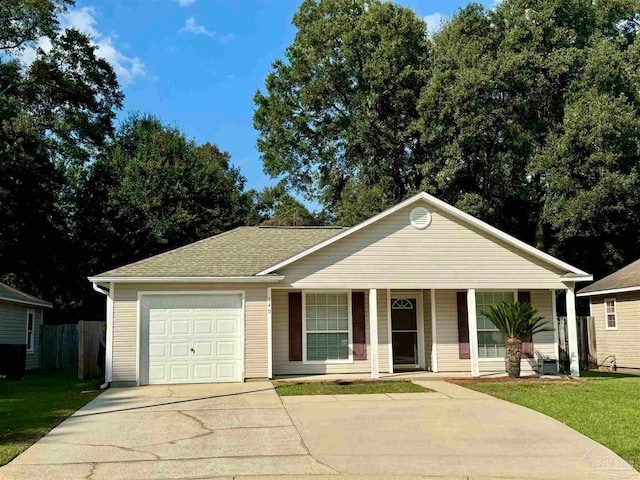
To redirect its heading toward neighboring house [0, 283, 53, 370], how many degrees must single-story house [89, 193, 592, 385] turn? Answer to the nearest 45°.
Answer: approximately 135° to its right

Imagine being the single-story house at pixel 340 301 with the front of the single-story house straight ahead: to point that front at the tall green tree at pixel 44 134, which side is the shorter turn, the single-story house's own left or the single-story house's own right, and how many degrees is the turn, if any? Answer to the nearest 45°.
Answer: approximately 135° to the single-story house's own right

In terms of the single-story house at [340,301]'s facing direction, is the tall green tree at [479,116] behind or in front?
behind

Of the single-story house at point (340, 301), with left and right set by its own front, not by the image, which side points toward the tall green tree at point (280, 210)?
back

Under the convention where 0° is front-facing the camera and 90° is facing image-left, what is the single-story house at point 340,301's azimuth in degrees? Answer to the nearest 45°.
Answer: approximately 0°

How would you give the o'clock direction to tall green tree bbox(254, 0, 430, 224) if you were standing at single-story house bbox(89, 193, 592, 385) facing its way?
The tall green tree is roughly at 6 o'clock from the single-story house.

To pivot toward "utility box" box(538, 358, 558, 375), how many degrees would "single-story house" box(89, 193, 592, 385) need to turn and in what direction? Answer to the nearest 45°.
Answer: approximately 90° to its left

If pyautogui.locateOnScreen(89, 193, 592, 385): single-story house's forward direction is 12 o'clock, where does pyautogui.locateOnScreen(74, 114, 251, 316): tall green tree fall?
The tall green tree is roughly at 5 o'clock from the single-story house.

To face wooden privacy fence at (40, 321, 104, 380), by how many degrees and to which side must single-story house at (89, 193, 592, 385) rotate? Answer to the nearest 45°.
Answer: approximately 135° to its right

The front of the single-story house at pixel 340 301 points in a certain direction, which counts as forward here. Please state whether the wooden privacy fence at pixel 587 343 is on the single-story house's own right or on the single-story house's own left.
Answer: on the single-story house's own left

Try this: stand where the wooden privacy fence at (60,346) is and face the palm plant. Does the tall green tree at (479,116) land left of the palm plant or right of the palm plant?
left
